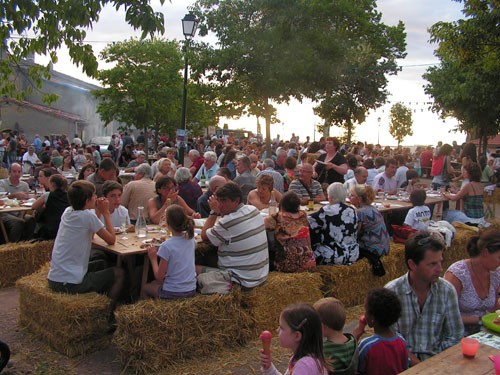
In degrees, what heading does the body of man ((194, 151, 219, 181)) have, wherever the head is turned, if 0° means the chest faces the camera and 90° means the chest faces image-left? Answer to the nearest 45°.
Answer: approximately 45°

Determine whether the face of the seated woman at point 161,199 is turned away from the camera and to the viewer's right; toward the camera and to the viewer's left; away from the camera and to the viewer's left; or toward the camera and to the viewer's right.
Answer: toward the camera and to the viewer's right

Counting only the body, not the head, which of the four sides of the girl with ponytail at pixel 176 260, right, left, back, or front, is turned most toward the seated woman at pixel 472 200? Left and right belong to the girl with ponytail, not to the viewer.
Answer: right

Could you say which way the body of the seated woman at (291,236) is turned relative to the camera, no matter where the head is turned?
away from the camera

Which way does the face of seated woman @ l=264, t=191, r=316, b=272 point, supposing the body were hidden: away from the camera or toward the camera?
away from the camera

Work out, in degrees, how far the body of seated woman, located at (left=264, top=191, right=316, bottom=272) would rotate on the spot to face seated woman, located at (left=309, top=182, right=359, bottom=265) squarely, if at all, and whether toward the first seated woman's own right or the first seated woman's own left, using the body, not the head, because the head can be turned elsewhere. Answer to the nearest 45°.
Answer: approximately 45° to the first seated woman's own right

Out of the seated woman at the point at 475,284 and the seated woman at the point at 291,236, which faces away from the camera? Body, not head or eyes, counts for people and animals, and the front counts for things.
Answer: the seated woman at the point at 291,236

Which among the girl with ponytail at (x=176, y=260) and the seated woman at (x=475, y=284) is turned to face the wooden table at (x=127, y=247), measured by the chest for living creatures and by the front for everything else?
the girl with ponytail

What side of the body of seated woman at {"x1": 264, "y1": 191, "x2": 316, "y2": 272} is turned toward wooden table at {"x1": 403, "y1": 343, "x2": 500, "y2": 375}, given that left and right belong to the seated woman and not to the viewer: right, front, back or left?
back

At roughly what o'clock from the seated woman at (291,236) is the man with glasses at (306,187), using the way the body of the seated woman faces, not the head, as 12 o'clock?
The man with glasses is roughly at 12 o'clock from the seated woman.
